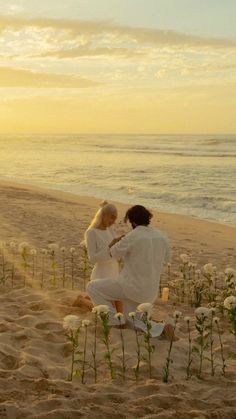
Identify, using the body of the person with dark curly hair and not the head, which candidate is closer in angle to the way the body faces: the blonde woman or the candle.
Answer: the blonde woman

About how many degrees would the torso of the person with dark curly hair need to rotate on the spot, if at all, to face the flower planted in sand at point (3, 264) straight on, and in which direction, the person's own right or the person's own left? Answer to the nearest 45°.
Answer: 0° — they already face it

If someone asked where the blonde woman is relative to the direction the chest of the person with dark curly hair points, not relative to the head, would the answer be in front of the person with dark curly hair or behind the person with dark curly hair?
in front

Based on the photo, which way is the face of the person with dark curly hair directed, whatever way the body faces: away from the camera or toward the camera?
away from the camera

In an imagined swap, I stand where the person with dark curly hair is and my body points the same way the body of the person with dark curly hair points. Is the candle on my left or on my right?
on my right

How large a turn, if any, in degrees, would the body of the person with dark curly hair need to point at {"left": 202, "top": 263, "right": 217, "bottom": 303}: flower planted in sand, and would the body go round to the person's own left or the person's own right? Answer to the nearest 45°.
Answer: approximately 90° to the person's own right

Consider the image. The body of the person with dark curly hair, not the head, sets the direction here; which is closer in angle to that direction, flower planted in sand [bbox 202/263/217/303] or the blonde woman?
the blonde woman

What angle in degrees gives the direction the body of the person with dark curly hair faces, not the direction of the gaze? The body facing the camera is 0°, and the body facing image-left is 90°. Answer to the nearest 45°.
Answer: approximately 135°
